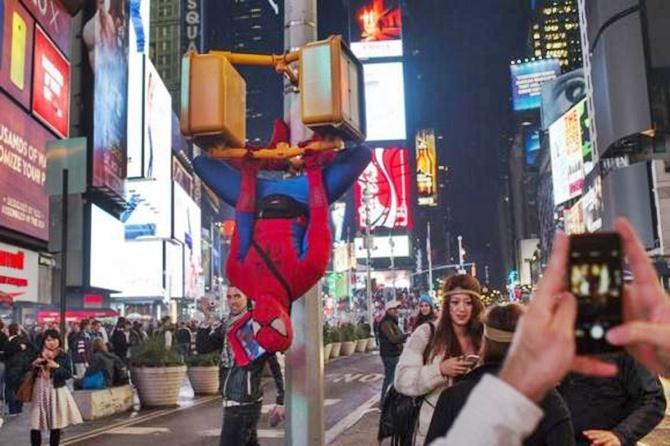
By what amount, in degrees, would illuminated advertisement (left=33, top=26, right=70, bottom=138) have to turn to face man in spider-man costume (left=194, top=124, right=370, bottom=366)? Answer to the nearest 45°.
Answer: approximately 45° to its right

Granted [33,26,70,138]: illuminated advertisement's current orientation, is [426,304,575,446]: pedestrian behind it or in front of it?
in front

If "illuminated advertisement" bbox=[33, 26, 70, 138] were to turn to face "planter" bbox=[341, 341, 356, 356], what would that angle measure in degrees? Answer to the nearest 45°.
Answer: approximately 45° to its left

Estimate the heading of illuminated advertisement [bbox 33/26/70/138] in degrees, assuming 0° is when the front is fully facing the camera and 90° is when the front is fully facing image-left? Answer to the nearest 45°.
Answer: approximately 315°

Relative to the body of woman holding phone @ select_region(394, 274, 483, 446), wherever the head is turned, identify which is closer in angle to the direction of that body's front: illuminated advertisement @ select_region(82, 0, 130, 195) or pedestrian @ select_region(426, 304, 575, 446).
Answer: the pedestrian

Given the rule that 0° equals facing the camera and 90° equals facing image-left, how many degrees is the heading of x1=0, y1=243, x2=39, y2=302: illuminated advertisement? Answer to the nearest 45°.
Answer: approximately 315°

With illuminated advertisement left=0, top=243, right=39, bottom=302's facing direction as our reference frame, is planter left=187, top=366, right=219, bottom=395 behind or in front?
in front

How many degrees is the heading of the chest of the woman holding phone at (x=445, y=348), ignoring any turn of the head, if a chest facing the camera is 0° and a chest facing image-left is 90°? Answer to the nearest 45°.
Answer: approximately 315°

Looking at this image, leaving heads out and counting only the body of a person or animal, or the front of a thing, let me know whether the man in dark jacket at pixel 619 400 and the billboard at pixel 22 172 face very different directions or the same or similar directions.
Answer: very different directions
